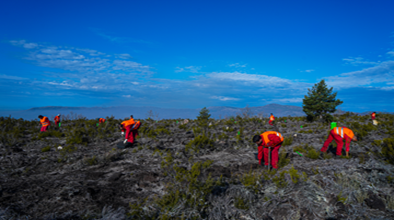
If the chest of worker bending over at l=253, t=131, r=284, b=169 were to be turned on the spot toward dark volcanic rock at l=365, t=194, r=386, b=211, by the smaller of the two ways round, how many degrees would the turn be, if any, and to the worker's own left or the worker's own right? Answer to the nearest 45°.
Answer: approximately 135° to the worker's own left

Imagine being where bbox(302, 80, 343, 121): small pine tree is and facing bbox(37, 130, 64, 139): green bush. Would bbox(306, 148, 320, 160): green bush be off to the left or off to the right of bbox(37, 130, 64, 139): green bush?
left

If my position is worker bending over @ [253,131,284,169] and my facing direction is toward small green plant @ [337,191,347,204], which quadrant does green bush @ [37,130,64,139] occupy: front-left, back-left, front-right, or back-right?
back-right

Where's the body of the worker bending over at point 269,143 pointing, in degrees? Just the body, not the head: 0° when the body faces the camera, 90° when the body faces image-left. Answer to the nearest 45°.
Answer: approximately 90°

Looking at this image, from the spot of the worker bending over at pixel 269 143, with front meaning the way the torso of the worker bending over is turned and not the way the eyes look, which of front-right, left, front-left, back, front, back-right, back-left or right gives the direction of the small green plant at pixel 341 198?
back-left

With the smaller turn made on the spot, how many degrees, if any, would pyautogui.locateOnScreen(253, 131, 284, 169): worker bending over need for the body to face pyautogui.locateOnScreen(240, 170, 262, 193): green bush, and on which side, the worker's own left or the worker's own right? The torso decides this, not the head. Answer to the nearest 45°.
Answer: approximately 90° to the worker's own left
